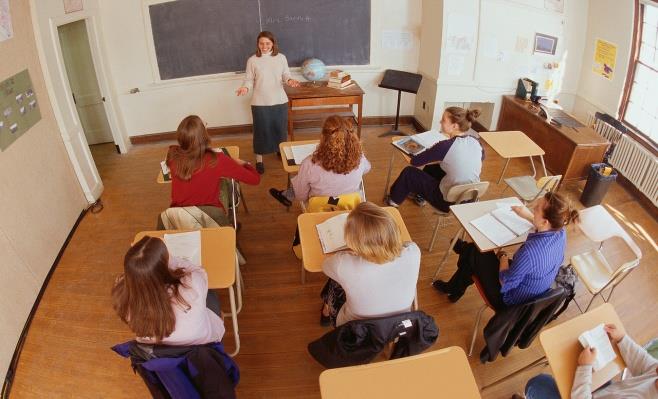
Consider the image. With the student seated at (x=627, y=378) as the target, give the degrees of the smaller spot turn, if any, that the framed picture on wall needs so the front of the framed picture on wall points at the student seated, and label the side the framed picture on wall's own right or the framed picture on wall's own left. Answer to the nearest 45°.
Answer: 0° — it already faces them

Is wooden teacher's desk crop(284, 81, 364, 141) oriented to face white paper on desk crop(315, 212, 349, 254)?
yes

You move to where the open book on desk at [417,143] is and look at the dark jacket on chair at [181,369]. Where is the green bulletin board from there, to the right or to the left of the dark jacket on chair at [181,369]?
right

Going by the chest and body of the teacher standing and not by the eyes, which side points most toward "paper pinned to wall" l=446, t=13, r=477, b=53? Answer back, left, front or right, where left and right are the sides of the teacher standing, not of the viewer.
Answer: left

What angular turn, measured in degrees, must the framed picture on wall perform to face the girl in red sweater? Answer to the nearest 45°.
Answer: approximately 45° to its right

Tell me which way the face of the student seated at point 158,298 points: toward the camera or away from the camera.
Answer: away from the camera

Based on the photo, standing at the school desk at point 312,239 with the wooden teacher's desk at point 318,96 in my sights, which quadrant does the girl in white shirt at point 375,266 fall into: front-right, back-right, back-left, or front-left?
back-right

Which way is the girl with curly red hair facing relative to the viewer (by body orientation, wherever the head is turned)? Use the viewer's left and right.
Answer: facing away from the viewer

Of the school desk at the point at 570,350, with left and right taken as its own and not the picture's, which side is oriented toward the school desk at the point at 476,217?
back

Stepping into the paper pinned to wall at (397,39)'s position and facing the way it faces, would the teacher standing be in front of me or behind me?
in front

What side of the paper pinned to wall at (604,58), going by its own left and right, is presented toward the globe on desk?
front

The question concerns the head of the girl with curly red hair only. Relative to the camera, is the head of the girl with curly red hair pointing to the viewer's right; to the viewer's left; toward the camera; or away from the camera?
away from the camera

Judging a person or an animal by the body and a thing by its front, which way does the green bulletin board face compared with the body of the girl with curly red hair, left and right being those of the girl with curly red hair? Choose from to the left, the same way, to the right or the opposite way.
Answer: to the right

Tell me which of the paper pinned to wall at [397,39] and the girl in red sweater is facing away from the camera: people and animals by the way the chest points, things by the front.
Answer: the girl in red sweater

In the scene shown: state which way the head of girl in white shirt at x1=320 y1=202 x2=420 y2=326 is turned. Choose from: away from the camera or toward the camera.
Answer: away from the camera

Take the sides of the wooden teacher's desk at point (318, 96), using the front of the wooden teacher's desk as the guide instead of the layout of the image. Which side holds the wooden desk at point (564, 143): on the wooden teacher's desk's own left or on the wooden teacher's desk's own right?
on the wooden teacher's desk's own left
